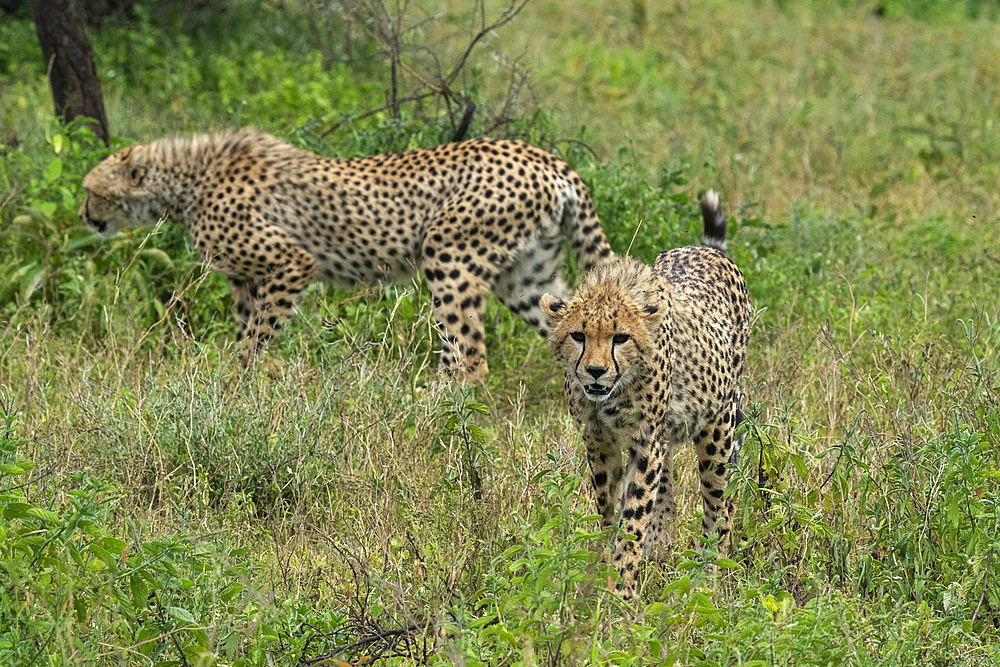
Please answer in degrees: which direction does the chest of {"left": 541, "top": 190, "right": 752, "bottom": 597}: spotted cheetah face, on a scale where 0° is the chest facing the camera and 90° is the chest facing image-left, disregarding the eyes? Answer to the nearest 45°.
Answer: approximately 45°

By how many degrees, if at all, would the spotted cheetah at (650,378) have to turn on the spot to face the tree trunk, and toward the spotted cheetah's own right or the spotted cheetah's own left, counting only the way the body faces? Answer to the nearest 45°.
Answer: approximately 90° to the spotted cheetah's own right

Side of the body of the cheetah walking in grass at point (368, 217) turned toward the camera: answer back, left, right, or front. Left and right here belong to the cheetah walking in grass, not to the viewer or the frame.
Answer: left

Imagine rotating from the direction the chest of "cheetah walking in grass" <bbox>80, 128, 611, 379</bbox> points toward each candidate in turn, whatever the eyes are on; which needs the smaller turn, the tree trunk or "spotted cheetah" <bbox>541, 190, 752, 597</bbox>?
the tree trunk

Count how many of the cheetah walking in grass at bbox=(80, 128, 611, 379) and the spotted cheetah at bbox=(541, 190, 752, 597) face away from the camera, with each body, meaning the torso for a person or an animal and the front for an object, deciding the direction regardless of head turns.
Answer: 0

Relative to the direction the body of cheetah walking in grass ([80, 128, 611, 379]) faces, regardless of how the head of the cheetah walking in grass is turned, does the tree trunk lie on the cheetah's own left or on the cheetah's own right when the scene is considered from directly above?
on the cheetah's own right

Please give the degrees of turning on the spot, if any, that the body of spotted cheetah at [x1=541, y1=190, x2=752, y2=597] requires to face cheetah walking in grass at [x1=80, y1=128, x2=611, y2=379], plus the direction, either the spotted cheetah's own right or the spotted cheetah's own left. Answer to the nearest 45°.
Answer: approximately 90° to the spotted cheetah's own right
